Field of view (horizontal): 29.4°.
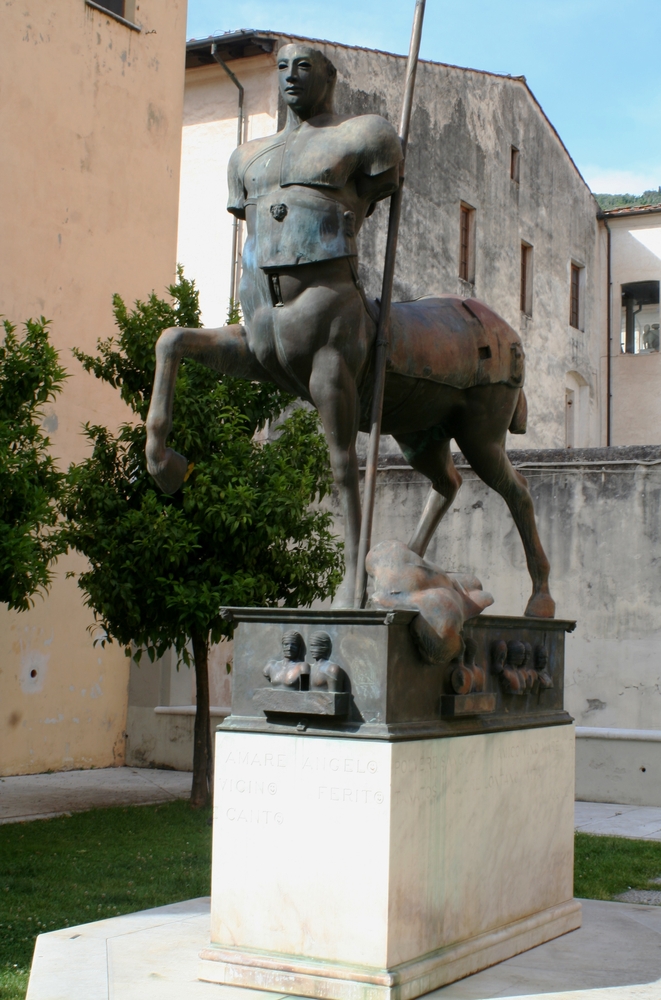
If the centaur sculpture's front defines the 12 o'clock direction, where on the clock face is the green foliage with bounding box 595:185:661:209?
The green foliage is roughly at 5 o'clock from the centaur sculpture.

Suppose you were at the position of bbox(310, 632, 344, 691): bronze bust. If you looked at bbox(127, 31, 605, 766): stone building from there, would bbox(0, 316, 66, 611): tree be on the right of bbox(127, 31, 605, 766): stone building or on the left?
left

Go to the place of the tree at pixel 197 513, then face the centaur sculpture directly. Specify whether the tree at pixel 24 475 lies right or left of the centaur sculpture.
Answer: right

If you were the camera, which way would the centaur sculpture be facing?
facing the viewer and to the left of the viewer

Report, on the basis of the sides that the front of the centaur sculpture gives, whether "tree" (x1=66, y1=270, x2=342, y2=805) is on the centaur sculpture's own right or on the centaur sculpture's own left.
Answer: on the centaur sculpture's own right

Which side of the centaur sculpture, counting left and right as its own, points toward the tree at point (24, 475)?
right

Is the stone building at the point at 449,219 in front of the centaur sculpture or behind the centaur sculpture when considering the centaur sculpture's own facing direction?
behind

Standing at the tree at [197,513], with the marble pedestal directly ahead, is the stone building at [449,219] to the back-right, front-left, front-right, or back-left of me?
back-left
